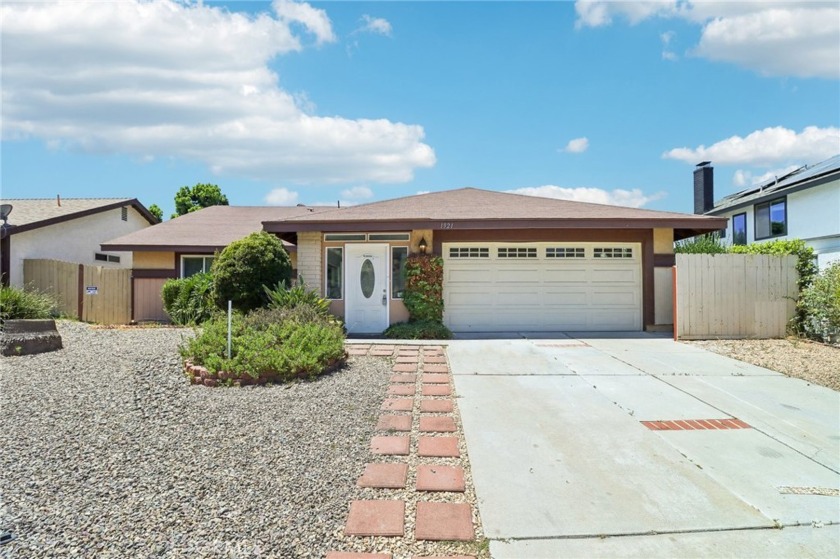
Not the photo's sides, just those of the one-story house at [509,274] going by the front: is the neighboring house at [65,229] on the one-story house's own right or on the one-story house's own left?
on the one-story house's own right

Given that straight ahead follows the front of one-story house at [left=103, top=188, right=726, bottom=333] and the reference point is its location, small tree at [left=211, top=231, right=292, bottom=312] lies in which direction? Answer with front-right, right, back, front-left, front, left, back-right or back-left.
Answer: right

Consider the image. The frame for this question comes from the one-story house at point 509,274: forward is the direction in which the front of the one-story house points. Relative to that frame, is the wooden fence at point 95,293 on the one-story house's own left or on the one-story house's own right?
on the one-story house's own right

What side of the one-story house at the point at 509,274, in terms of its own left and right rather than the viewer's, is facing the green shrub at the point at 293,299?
front

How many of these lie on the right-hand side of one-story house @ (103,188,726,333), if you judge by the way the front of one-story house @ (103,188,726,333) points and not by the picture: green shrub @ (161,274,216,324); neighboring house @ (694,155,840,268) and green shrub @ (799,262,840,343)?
1

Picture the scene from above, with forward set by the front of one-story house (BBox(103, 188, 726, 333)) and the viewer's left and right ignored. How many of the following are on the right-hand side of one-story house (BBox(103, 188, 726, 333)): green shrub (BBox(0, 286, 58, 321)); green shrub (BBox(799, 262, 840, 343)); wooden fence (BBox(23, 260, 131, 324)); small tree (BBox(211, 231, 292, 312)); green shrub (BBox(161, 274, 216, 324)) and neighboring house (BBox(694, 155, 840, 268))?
4

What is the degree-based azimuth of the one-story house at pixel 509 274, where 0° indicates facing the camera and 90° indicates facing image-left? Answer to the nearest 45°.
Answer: approximately 0°
